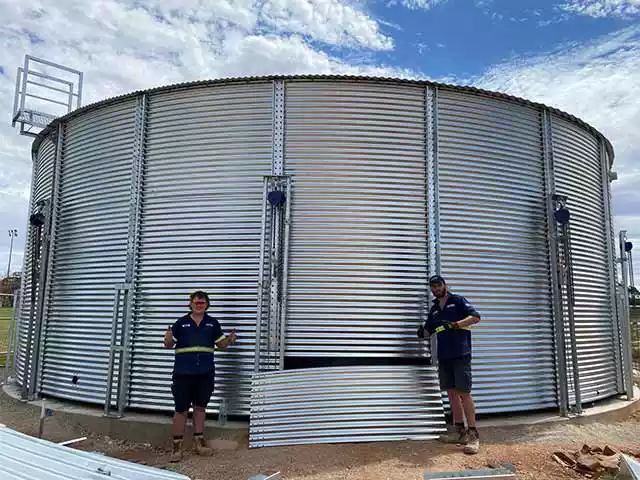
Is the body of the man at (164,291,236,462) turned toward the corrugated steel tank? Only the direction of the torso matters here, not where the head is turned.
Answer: no

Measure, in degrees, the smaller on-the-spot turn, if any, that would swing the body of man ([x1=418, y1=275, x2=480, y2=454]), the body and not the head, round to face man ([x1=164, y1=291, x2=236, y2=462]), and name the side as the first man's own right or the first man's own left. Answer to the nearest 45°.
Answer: approximately 45° to the first man's own right

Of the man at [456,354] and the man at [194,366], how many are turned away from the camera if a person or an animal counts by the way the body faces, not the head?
0

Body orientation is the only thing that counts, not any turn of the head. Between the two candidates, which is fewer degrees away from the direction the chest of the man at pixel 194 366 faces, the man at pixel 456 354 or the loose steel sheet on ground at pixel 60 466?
the loose steel sheet on ground

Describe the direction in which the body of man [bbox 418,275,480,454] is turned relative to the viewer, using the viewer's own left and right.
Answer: facing the viewer and to the left of the viewer

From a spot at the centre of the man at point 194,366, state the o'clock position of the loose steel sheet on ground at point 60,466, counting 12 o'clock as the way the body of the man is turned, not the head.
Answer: The loose steel sheet on ground is roughly at 1 o'clock from the man.

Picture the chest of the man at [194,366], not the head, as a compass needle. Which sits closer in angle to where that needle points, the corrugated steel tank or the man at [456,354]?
the man

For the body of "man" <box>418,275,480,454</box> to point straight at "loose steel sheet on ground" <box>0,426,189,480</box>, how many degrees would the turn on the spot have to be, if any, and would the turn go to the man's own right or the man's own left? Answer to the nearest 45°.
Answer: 0° — they already face it

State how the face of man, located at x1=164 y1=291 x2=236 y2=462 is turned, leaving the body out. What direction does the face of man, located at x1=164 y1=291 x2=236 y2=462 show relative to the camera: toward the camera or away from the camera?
toward the camera

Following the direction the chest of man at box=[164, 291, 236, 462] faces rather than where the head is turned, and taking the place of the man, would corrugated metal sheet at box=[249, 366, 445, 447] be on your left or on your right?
on your left

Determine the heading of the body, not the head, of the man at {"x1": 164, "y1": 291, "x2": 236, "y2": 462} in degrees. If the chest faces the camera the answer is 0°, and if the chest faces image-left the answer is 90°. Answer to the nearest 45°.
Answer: approximately 0°
